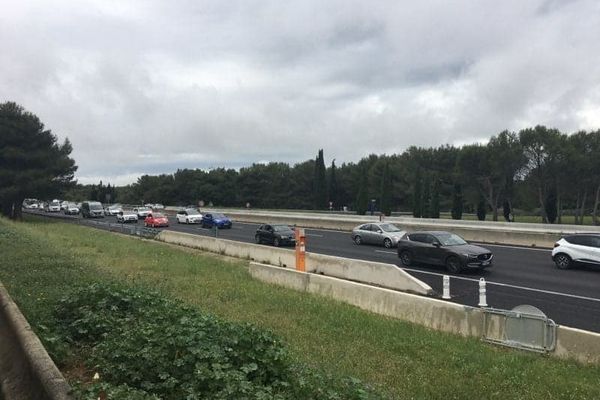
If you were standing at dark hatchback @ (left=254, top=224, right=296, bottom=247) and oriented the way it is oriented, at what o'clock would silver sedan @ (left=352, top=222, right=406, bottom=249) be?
The silver sedan is roughly at 11 o'clock from the dark hatchback.

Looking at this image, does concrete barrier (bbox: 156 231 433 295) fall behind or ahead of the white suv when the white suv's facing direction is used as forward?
behind

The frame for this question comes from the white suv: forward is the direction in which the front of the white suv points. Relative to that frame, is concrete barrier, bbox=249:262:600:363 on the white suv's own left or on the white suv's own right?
on the white suv's own right

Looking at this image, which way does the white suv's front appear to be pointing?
to the viewer's right
